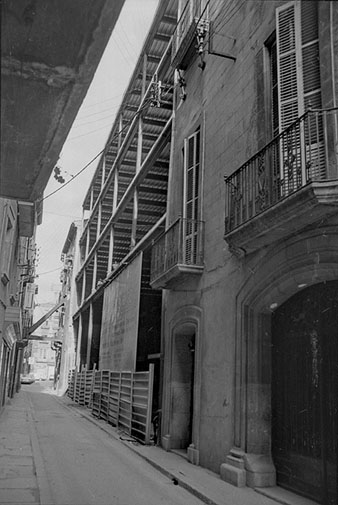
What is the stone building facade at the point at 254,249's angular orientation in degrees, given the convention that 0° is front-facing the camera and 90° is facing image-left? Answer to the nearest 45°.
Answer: approximately 45°
